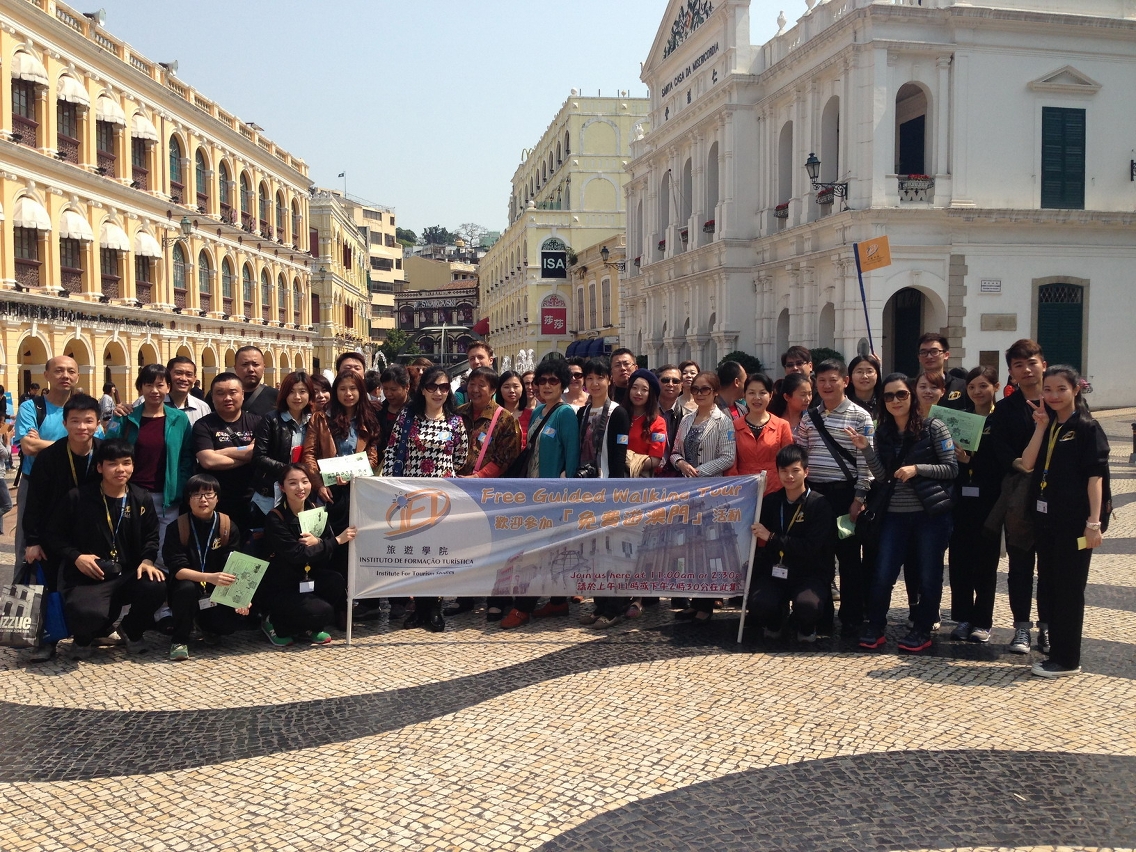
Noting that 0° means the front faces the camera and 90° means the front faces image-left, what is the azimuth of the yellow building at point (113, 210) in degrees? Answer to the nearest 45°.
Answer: approximately 315°

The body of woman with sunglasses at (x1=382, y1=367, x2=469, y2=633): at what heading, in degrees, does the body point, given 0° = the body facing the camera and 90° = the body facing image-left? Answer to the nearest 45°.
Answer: approximately 0°

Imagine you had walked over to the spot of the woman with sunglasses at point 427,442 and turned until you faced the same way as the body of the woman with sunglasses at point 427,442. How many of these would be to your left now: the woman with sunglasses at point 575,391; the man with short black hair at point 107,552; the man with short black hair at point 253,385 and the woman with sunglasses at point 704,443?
2

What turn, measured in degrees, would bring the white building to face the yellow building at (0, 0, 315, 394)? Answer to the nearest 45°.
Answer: approximately 45° to its right

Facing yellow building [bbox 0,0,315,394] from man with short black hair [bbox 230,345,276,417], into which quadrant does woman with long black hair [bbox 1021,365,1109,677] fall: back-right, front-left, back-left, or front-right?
back-right

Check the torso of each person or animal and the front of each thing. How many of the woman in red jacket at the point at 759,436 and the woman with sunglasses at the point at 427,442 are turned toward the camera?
2

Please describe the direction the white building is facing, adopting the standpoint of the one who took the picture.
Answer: facing the viewer and to the left of the viewer

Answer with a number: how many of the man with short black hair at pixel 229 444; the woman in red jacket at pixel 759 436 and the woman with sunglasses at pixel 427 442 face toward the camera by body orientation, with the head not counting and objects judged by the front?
3

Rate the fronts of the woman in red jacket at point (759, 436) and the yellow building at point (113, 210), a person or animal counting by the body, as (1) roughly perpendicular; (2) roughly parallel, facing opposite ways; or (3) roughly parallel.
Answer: roughly perpendicular

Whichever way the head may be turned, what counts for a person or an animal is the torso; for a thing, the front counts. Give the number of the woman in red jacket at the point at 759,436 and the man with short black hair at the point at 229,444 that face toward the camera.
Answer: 2

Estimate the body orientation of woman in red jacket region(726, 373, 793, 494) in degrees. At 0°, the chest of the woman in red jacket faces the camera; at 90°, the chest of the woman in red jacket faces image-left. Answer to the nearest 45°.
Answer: approximately 0°

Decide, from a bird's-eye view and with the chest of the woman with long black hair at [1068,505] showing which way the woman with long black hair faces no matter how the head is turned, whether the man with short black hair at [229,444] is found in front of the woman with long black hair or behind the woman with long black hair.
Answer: in front

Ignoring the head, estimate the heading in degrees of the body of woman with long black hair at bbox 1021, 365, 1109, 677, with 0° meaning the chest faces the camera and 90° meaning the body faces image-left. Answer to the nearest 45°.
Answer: approximately 45°
